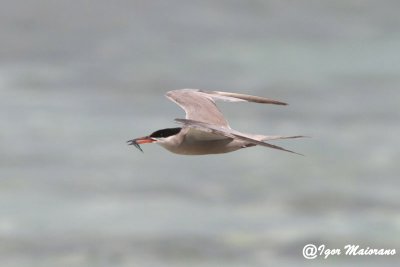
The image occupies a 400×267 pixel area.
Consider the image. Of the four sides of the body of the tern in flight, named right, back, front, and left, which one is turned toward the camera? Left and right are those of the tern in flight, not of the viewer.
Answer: left
